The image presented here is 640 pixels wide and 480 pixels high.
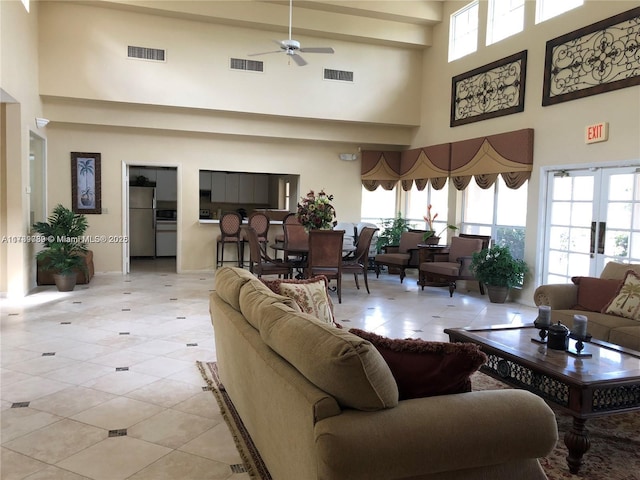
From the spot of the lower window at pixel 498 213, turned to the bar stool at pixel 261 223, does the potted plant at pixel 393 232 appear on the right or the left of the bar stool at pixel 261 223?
right

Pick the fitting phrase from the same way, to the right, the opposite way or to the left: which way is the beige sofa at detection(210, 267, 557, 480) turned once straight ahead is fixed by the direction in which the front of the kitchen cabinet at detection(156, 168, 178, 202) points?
to the left

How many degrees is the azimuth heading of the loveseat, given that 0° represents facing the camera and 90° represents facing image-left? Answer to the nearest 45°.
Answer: approximately 45°

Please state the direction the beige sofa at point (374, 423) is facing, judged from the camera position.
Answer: facing away from the viewer and to the right of the viewer

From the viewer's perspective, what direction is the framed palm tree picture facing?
toward the camera

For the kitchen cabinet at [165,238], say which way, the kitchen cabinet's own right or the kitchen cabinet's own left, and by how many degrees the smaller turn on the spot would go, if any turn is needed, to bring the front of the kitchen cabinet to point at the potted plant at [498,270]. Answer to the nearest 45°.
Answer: approximately 45° to the kitchen cabinet's own left

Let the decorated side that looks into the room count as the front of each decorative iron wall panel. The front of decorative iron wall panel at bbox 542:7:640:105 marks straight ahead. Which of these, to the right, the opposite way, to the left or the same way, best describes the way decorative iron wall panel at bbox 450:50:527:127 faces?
the same way

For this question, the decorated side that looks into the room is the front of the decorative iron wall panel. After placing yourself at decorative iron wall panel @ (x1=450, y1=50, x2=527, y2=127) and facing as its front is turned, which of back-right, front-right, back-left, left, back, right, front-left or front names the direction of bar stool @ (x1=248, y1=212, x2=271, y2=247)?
front-right

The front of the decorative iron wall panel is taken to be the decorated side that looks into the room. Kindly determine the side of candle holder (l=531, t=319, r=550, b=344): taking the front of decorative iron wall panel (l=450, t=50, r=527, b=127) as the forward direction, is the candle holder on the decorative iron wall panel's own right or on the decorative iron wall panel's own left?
on the decorative iron wall panel's own left

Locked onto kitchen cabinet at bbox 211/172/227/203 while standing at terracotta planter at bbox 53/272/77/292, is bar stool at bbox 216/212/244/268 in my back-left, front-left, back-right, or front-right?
front-right

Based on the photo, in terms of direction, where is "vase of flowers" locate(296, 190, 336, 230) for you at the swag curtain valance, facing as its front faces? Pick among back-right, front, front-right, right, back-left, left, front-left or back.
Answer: front

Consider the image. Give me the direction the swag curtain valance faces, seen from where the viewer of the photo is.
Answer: facing the viewer and to the left of the viewer

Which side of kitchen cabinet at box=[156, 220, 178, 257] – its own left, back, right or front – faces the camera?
front

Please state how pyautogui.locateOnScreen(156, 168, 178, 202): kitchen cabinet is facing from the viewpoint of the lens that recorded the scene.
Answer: facing the viewer
